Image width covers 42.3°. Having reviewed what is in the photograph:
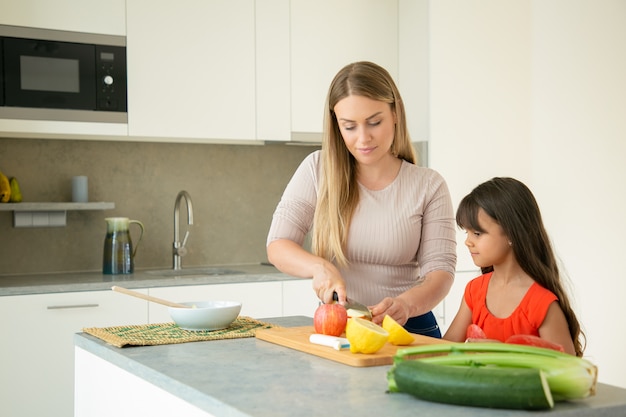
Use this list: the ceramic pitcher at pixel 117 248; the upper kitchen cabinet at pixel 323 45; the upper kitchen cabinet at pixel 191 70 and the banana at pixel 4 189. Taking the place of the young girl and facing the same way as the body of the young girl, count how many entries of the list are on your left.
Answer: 0

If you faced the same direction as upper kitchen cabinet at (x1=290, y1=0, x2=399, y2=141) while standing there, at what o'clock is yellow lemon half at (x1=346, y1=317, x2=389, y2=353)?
The yellow lemon half is roughly at 12 o'clock from the upper kitchen cabinet.

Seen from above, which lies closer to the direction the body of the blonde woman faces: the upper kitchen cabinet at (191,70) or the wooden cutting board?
the wooden cutting board

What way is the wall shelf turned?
toward the camera

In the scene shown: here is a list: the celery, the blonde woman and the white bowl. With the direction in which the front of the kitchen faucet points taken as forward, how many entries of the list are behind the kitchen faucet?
0

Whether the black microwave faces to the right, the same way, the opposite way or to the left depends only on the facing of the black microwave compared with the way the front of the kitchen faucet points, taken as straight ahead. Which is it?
the same way

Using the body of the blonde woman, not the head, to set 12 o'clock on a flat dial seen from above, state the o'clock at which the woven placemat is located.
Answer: The woven placemat is roughly at 2 o'clock from the blonde woman.

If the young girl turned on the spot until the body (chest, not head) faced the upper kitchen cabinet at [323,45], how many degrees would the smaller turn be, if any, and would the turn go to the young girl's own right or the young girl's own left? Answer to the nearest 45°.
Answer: approximately 90° to the young girl's own right

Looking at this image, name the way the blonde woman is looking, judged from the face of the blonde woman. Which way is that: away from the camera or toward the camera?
toward the camera

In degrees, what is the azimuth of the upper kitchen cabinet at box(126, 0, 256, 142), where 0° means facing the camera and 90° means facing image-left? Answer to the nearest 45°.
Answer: approximately 0°

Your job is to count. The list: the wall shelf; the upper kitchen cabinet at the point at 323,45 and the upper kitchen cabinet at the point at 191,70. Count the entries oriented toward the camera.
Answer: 3

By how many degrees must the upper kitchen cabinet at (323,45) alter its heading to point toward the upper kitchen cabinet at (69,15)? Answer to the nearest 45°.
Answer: approximately 45° to its right

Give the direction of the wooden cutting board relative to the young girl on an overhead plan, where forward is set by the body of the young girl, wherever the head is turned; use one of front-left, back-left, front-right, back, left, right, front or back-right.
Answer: front

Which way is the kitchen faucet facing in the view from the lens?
facing the viewer and to the right of the viewer

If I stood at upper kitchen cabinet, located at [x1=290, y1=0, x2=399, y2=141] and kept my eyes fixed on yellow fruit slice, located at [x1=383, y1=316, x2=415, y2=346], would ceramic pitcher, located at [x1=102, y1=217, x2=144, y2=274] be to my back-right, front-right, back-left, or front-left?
front-right

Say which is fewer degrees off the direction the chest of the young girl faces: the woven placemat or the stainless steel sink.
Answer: the woven placemat

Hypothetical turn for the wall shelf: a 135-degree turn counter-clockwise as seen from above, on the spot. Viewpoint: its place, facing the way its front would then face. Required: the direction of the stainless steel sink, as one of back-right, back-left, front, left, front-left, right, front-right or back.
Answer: front-right

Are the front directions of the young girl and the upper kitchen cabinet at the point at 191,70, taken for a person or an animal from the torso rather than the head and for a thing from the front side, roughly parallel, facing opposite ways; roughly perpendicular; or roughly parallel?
roughly perpendicular
